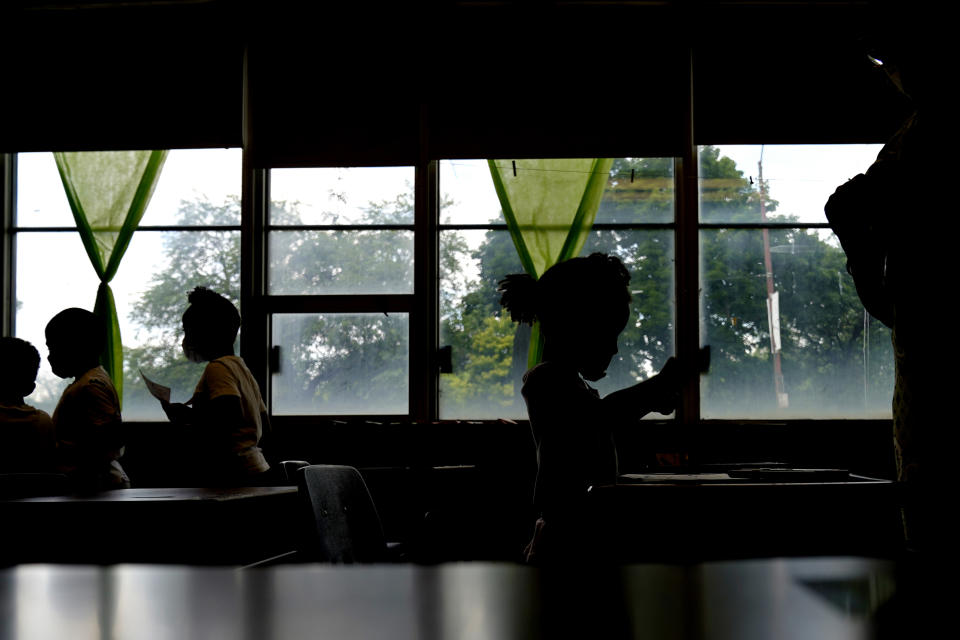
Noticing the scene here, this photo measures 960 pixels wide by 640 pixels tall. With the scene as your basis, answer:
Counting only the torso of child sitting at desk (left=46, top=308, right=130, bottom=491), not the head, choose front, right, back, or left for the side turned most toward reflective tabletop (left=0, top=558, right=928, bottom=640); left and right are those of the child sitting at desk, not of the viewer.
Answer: left

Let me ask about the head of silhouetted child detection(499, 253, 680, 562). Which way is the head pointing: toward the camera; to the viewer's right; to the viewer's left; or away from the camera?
to the viewer's right

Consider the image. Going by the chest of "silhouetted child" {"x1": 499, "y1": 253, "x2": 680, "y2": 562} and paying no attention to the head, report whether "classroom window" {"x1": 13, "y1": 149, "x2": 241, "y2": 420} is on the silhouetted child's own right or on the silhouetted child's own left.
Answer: on the silhouetted child's own left

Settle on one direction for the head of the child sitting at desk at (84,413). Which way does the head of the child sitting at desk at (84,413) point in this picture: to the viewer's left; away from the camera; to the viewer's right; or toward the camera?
to the viewer's left

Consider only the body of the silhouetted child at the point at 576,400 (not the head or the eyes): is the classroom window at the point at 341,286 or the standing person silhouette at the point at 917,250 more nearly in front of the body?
the standing person silhouette

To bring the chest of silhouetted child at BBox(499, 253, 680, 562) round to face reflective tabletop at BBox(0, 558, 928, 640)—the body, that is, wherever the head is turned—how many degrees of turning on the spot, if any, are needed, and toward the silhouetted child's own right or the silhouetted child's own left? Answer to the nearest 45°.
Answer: approximately 90° to the silhouetted child's own right

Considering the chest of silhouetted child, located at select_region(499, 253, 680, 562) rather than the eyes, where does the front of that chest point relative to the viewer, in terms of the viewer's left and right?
facing to the right of the viewer

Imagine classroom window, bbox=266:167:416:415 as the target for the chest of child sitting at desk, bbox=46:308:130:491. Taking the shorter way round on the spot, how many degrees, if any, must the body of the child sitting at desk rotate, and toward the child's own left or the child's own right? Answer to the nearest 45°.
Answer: approximately 135° to the child's own right

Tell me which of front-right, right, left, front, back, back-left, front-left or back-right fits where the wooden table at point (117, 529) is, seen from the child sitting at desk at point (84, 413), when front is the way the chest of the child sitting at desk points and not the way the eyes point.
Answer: left

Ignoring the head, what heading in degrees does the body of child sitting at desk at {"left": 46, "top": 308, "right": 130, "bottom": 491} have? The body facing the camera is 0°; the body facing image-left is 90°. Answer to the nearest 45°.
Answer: approximately 90°

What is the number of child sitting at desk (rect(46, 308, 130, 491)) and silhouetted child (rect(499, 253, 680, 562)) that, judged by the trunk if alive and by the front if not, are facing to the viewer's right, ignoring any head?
1

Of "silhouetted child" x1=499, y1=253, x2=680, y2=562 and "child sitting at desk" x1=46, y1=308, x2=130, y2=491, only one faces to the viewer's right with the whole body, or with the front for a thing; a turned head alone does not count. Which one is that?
the silhouetted child
